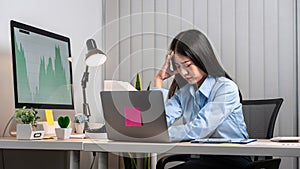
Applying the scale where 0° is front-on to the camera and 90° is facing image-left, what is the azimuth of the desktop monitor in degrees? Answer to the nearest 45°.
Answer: approximately 315°

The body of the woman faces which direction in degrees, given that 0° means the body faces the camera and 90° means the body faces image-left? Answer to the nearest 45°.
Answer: approximately 45°

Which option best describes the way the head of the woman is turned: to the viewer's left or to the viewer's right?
to the viewer's left

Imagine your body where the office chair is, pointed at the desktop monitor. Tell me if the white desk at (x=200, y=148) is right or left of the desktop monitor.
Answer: left

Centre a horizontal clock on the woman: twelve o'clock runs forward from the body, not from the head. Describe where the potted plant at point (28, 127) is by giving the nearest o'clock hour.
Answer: The potted plant is roughly at 1 o'clock from the woman.

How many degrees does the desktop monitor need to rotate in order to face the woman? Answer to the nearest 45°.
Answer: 0° — it already faces them

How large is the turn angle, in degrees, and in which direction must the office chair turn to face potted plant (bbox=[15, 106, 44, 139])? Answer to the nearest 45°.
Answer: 0° — it already faces it

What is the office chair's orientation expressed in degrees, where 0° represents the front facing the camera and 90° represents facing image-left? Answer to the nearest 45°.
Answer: approximately 45°
